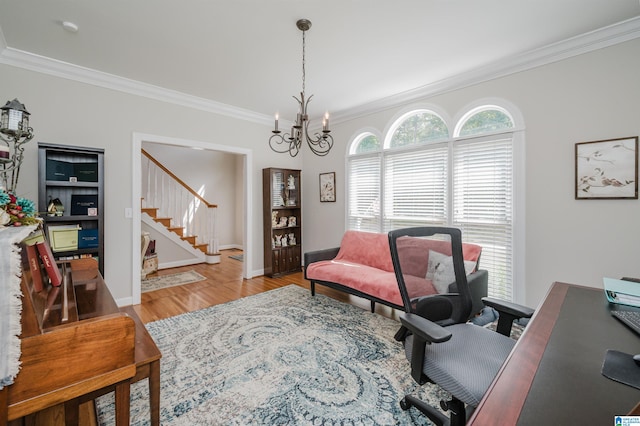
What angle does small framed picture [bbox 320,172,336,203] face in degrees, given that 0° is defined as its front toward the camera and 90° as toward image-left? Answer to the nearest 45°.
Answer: approximately 45°

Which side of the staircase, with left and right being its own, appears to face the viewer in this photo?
right

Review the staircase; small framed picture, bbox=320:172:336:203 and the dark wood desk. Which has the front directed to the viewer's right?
the staircase

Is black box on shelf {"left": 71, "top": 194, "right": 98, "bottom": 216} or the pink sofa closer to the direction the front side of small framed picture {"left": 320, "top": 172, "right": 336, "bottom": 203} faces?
the black box on shelf

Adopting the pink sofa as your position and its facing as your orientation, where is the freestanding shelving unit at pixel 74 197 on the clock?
The freestanding shelving unit is roughly at 1 o'clock from the pink sofa.

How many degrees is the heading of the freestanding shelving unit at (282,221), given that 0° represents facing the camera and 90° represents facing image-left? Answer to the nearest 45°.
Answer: approximately 315°

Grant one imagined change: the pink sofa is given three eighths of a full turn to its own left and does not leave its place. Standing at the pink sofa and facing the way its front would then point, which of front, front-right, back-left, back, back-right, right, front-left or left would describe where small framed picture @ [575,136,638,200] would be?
front

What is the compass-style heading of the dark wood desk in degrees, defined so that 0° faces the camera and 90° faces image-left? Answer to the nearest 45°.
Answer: approximately 90°

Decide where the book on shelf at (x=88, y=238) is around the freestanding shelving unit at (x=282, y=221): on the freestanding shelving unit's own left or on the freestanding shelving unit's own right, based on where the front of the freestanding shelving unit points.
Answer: on the freestanding shelving unit's own right
